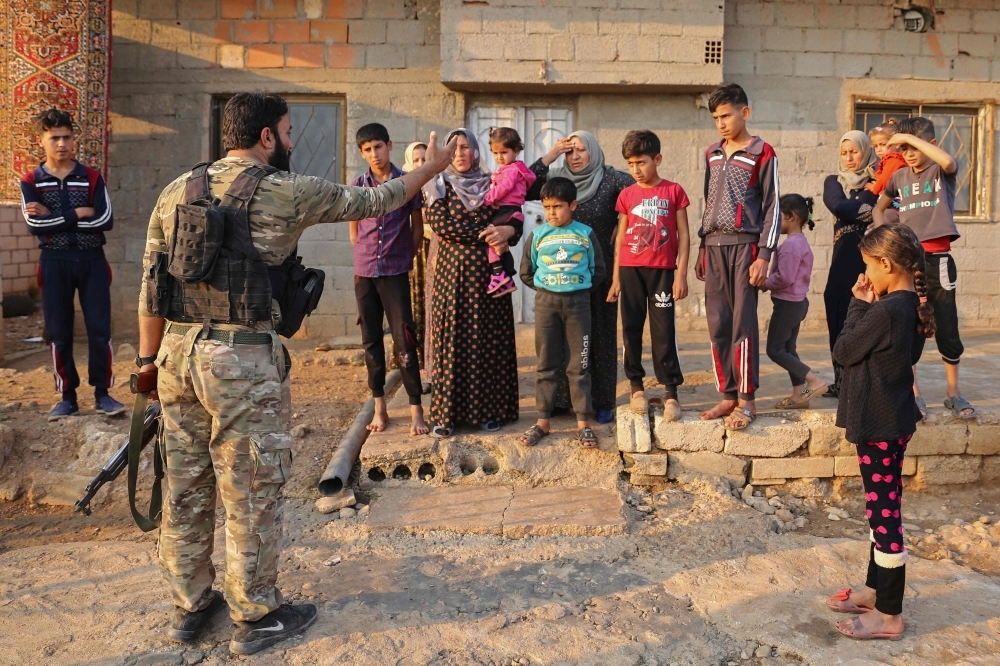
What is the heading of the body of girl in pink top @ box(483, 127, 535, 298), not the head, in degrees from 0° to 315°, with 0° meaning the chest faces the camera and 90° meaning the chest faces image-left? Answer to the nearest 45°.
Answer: approximately 45°

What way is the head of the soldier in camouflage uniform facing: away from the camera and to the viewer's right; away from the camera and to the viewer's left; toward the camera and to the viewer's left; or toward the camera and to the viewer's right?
away from the camera and to the viewer's right

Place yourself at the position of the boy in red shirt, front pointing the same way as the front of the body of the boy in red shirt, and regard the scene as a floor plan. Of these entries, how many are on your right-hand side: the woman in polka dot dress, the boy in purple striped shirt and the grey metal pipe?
3

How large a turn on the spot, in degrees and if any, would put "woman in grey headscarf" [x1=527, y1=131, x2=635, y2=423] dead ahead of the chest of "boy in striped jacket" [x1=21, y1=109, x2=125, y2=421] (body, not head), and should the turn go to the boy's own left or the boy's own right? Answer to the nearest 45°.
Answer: approximately 45° to the boy's own left

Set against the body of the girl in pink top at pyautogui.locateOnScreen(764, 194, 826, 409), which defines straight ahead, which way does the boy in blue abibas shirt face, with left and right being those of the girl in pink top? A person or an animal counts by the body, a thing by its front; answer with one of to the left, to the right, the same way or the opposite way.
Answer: to the left

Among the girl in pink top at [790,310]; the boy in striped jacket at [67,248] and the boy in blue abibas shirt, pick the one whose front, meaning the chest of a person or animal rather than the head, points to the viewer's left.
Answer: the girl in pink top
